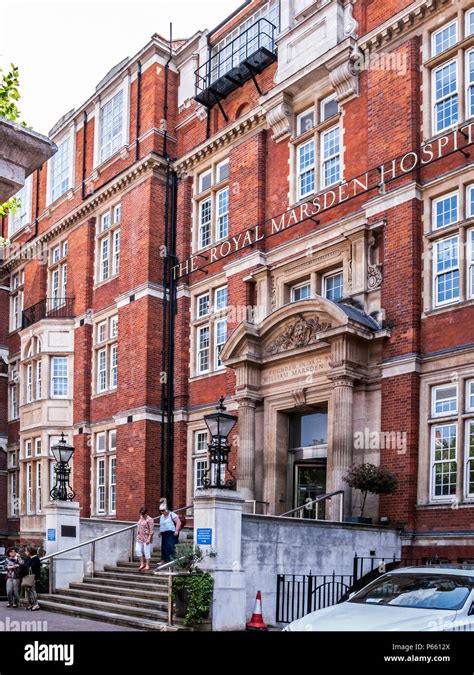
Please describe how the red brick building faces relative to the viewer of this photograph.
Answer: facing the viewer and to the left of the viewer

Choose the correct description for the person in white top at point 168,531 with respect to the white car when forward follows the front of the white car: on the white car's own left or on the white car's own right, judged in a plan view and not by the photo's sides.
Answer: on the white car's own right

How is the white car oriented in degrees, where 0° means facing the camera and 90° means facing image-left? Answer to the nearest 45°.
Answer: approximately 45°

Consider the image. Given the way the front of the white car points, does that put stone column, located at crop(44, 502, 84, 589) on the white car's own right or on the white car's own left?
on the white car's own right

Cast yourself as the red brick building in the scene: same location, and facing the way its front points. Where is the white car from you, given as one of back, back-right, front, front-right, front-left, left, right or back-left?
front-left

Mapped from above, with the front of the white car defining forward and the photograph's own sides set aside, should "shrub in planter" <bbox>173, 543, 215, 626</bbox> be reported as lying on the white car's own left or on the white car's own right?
on the white car's own right

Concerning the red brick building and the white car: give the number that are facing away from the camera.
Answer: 0
